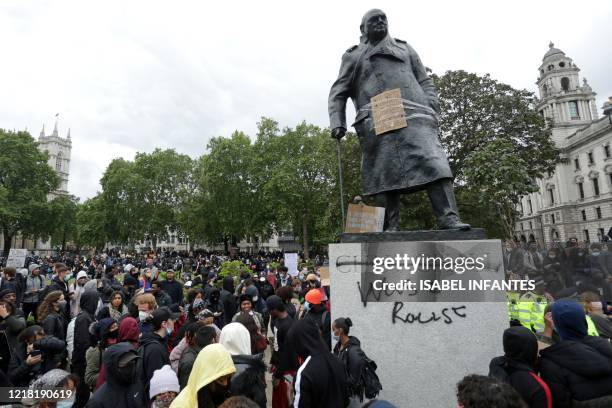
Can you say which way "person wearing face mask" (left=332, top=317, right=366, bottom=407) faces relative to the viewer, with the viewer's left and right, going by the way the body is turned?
facing to the left of the viewer

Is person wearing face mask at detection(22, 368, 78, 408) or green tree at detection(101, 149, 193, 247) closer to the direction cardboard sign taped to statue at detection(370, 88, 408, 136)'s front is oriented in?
the person wearing face mask

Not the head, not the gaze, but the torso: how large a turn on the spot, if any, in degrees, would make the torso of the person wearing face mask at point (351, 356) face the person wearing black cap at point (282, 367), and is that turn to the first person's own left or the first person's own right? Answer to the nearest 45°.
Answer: approximately 45° to the first person's own right
